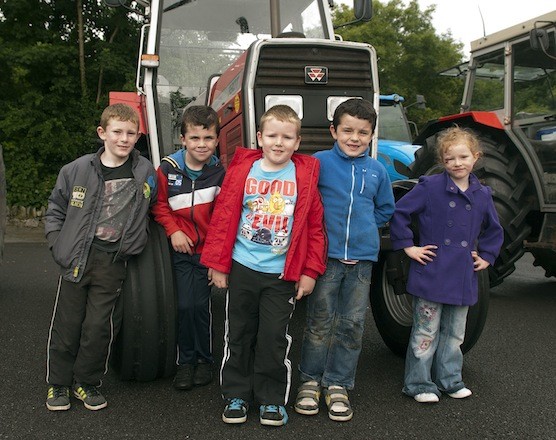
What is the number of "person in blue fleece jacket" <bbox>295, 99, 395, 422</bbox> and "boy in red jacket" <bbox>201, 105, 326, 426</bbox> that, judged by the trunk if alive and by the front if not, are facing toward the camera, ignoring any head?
2

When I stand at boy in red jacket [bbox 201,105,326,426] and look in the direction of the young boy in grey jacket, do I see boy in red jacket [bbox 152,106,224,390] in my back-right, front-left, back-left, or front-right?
front-right

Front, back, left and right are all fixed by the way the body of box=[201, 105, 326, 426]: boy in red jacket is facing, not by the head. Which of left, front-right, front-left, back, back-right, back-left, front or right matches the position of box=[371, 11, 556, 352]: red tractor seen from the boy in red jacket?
back-left

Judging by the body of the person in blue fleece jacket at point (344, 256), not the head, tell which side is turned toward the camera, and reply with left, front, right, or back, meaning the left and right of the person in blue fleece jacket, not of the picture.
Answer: front

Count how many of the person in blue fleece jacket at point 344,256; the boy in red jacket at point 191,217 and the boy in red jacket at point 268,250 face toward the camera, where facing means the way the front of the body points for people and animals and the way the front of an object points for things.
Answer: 3

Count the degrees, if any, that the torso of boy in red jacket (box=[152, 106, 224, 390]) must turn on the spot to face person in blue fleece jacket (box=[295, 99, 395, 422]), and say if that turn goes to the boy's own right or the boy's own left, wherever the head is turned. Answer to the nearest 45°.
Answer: approximately 45° to the boy's own left

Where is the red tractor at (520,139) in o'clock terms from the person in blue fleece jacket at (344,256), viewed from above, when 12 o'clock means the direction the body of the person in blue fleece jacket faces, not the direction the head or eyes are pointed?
The red tractor is roughly at 7 o'clock from the person in blue fleece jacket.

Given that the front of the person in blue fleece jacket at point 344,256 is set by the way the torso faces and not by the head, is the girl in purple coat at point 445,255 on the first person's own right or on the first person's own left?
on the first person's own left

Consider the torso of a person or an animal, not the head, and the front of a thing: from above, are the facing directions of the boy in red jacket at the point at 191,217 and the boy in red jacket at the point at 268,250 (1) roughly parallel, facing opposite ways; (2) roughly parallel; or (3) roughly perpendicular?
roughly parallel

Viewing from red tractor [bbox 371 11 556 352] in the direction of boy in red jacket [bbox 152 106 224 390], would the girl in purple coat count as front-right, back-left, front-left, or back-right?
front-left

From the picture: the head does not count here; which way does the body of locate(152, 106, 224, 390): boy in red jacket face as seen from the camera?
toward the camera

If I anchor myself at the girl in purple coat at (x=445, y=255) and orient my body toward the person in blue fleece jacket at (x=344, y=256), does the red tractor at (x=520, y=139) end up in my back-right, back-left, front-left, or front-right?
back-right

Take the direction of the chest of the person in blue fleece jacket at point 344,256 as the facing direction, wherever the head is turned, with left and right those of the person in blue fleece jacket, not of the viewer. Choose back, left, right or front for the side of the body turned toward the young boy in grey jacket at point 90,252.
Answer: right
